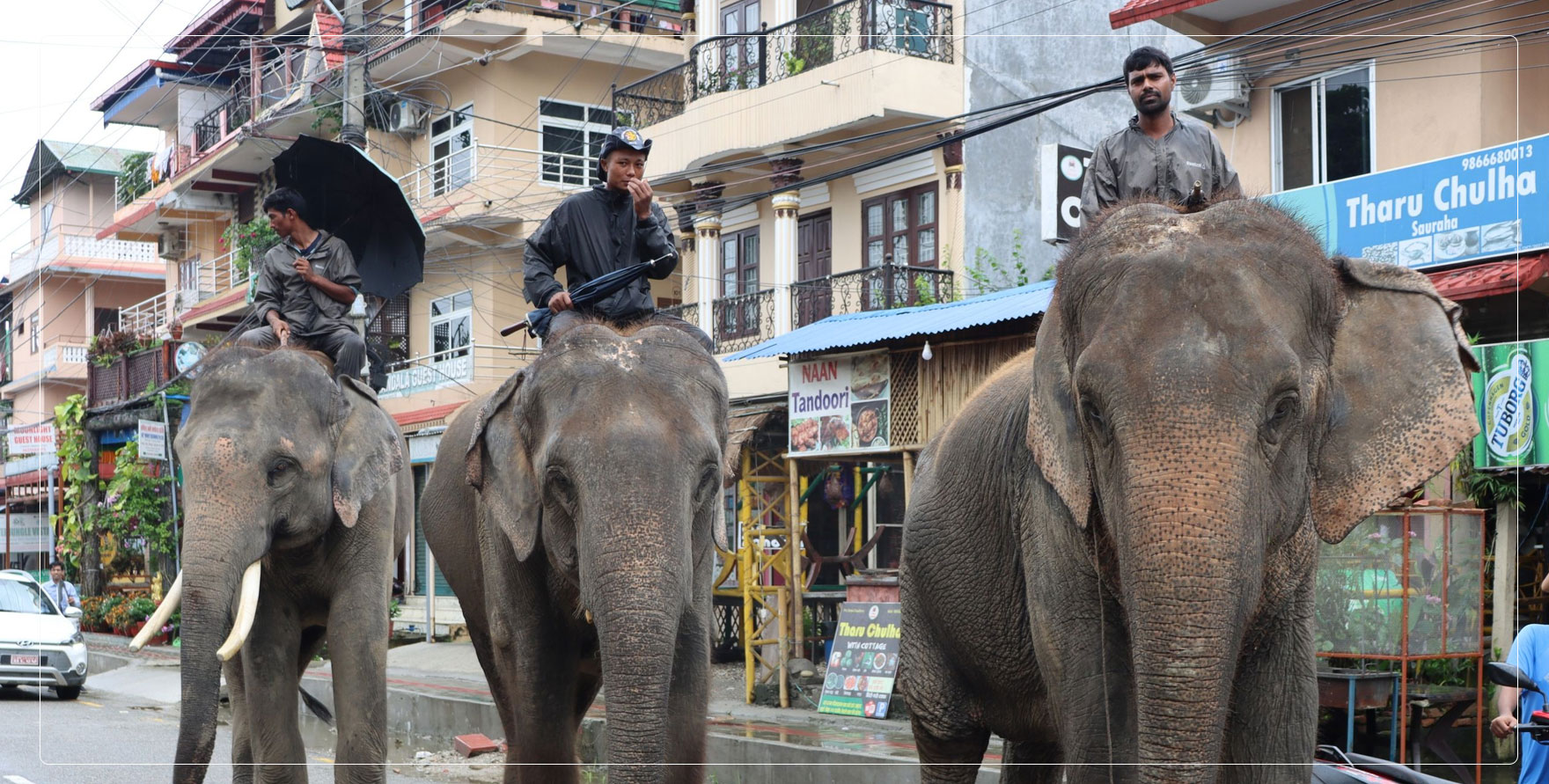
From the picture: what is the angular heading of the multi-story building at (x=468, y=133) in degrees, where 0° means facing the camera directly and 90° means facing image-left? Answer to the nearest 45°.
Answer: approximately 45°

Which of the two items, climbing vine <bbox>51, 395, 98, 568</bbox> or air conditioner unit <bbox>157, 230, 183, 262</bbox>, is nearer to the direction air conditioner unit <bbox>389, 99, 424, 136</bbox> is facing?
the climbing vine

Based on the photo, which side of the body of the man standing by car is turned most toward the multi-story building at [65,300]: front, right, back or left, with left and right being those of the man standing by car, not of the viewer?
back

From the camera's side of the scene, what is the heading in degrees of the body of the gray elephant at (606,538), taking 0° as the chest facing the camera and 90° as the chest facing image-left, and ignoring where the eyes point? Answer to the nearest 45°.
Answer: approximately 315°

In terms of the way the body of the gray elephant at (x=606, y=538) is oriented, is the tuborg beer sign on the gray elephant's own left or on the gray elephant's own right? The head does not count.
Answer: on the gray elephant's own left
